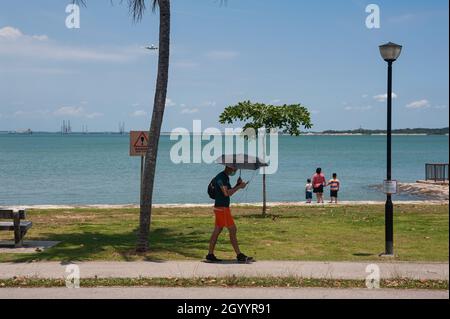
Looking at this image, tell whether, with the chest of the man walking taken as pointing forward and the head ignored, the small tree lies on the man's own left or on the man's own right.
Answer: on the man's own left

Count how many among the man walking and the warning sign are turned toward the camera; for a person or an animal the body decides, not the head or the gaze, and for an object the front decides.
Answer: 1

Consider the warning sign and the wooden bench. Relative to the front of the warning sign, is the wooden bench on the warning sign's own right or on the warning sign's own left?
on the warning sign's own right

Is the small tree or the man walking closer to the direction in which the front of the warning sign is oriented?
the man walking

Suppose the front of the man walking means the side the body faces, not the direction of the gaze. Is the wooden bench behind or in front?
behind

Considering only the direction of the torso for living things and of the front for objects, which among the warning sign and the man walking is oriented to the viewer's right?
the man walking

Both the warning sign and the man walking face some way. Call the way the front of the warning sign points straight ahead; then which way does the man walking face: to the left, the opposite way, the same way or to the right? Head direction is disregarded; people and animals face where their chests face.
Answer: to the left

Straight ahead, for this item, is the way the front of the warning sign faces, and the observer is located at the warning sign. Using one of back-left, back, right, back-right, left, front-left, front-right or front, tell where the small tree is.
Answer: back-left

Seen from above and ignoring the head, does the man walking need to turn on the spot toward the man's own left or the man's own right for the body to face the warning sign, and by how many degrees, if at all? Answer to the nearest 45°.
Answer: approximately 135° to the man's own left

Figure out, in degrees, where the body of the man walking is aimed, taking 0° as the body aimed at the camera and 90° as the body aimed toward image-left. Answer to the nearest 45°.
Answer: approximately 270°

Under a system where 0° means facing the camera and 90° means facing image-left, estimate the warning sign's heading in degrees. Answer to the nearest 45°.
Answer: approximately 0°
